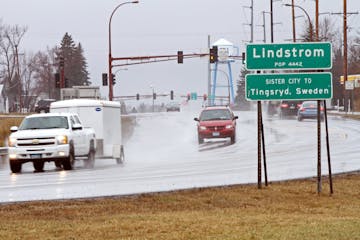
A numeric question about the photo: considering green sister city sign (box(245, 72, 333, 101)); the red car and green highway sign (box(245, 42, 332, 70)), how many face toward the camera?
3

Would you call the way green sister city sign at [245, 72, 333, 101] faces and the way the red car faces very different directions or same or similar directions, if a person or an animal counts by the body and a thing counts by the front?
same or similar directions

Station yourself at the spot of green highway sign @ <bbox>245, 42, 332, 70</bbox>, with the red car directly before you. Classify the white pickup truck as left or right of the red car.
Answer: left

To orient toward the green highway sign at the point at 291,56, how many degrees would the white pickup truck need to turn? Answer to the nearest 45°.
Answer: approximately 90° to its left

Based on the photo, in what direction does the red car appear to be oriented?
toward the camera

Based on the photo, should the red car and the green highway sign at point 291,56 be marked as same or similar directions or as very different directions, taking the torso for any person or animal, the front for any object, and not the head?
same or similar directions

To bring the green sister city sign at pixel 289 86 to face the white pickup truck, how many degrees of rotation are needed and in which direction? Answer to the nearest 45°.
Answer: approximately 135° to its right

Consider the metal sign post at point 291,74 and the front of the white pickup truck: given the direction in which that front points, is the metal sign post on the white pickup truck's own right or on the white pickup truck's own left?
on the white pickup truck's own left

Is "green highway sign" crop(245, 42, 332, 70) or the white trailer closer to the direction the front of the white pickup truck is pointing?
the green highway sign

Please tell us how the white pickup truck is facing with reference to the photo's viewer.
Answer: facing the viewer and to the left of the viewer

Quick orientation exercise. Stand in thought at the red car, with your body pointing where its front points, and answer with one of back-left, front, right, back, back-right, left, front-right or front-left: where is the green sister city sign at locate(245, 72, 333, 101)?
front

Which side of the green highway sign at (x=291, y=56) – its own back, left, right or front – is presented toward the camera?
front

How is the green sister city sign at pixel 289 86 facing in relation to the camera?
toward the camera
